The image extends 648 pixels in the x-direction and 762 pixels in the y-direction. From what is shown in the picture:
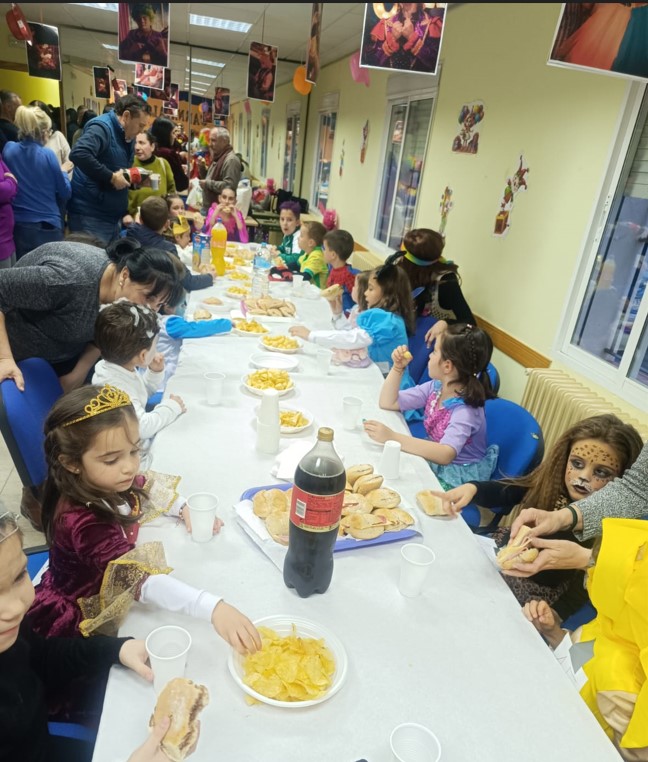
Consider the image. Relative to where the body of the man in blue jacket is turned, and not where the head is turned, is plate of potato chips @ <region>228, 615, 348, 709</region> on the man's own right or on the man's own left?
on the man's own right

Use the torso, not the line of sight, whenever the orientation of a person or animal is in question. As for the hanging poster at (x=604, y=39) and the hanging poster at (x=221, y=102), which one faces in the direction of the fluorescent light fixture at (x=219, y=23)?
the hanging poster at (x=221, y=102)

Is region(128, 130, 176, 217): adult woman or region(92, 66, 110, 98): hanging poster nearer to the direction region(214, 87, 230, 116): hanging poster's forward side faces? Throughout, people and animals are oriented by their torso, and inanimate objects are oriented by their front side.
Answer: the adult woman

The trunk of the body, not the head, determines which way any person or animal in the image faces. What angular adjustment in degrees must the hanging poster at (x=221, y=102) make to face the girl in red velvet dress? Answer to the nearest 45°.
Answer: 0° — it already faces them

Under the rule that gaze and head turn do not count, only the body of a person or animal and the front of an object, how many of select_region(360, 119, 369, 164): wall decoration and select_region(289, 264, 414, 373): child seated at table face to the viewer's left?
2

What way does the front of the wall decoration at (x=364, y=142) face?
to the viewer's left

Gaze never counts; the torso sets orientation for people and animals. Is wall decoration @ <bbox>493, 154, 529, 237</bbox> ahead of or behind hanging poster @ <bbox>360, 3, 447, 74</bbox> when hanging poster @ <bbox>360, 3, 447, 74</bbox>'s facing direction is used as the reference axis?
behind

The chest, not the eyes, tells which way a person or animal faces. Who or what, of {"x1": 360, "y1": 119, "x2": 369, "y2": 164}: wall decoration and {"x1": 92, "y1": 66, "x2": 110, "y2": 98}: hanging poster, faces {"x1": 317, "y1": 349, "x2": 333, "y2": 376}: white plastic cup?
the hanging poster

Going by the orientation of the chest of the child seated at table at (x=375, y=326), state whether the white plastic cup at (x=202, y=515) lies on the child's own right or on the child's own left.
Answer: on the child's own left

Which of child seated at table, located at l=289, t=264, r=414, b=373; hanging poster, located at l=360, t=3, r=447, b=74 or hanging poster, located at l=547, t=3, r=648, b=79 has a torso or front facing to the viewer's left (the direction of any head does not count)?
the child seated at table

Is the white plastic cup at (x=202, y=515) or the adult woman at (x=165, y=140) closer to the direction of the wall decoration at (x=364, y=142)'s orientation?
the adult woman

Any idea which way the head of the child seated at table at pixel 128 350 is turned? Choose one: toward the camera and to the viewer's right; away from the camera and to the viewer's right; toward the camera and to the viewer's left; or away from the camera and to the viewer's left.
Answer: away from the camera and to the viewer's right

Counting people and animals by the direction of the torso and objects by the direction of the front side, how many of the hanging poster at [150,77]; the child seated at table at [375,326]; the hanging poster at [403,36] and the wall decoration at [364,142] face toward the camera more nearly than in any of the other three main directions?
2

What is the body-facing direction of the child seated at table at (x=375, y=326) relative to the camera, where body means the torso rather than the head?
to the viewer's left

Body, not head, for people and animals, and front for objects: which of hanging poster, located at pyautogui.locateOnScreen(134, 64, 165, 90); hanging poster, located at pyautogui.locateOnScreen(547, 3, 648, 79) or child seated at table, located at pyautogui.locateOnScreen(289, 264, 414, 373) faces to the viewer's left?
the child seated at table

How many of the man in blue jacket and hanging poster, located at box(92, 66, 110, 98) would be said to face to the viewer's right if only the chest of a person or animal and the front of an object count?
1

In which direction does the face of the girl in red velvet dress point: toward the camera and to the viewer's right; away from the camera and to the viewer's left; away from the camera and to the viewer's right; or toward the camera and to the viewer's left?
toward the camera and to the viewer's right

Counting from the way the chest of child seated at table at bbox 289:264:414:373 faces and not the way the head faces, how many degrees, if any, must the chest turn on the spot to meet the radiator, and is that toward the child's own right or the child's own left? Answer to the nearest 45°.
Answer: approximately 180°
